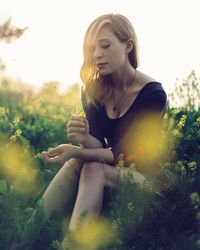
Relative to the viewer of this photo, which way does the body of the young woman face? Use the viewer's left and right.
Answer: facing the viewer and to the left of the viewer

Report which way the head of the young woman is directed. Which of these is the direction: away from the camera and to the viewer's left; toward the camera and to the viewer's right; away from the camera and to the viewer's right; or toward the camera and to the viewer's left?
toward the camera and to the viewer's left
